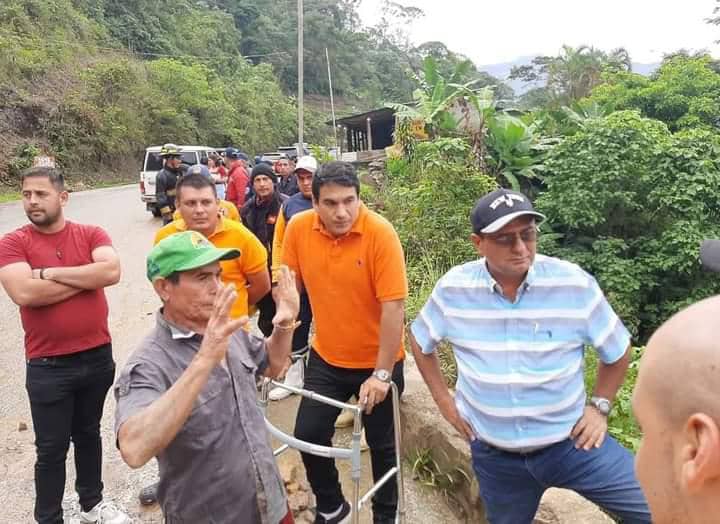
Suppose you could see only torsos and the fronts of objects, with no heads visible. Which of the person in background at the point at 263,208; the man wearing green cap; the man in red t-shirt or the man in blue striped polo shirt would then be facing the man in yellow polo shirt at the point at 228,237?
the person in background

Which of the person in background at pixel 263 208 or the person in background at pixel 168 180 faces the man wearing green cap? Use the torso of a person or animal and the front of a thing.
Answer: the person in background at pixel 263 208

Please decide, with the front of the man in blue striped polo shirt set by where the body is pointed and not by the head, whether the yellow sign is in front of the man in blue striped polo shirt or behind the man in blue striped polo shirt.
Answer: behind

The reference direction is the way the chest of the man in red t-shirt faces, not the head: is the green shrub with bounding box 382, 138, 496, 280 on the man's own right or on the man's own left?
on the man's own left

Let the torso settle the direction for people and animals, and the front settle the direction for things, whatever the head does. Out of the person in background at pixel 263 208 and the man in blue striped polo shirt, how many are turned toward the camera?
2

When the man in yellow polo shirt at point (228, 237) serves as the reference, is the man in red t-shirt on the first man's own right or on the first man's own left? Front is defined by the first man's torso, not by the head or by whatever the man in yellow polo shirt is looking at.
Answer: on the first man's own right

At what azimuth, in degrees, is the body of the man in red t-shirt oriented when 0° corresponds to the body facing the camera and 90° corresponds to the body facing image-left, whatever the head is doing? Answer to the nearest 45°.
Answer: approximately 0°

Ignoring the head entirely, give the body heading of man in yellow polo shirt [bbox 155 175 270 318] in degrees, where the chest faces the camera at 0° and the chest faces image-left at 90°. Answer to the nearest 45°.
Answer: approximately 0°

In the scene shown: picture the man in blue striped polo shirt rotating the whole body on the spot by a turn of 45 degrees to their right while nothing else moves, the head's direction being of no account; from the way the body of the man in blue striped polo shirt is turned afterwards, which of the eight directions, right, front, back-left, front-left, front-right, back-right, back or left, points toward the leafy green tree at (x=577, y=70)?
back-right
